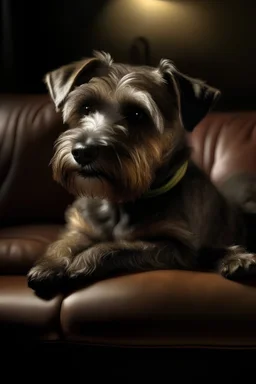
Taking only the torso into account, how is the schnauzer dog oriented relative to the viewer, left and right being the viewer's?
facing the viewer and to the left of the viewer

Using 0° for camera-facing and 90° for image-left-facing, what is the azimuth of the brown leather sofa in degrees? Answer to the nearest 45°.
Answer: approximately 0°
